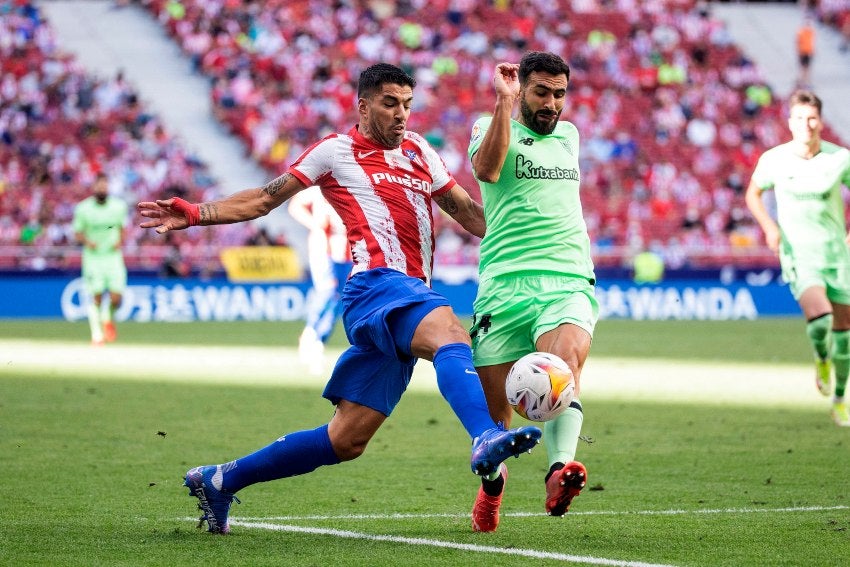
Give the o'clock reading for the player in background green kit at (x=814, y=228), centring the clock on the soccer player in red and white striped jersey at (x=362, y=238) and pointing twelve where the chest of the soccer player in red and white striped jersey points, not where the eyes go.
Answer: The player in background green kit is roughly at 9 o'clock from the soccer player in red and white striped jersey.

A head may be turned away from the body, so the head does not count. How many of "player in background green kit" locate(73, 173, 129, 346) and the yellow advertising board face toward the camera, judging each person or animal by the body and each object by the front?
2

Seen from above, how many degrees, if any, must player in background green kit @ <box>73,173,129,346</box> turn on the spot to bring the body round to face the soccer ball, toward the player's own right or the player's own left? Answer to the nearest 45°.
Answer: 0° — they already face it

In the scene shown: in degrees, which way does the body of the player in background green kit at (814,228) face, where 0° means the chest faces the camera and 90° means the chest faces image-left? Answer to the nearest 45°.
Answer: approximately 0°

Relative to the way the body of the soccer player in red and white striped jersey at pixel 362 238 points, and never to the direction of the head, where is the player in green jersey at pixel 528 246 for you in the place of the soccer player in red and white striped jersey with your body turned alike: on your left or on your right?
on your left

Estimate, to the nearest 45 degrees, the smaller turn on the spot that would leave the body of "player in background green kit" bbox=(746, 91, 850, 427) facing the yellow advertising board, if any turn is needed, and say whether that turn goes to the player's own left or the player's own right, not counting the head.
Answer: approximately 135° to the player's own right

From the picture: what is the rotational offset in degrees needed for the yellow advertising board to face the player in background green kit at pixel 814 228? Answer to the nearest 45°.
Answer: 0° — it already faces them

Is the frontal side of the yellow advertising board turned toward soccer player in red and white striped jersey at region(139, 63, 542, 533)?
yes
